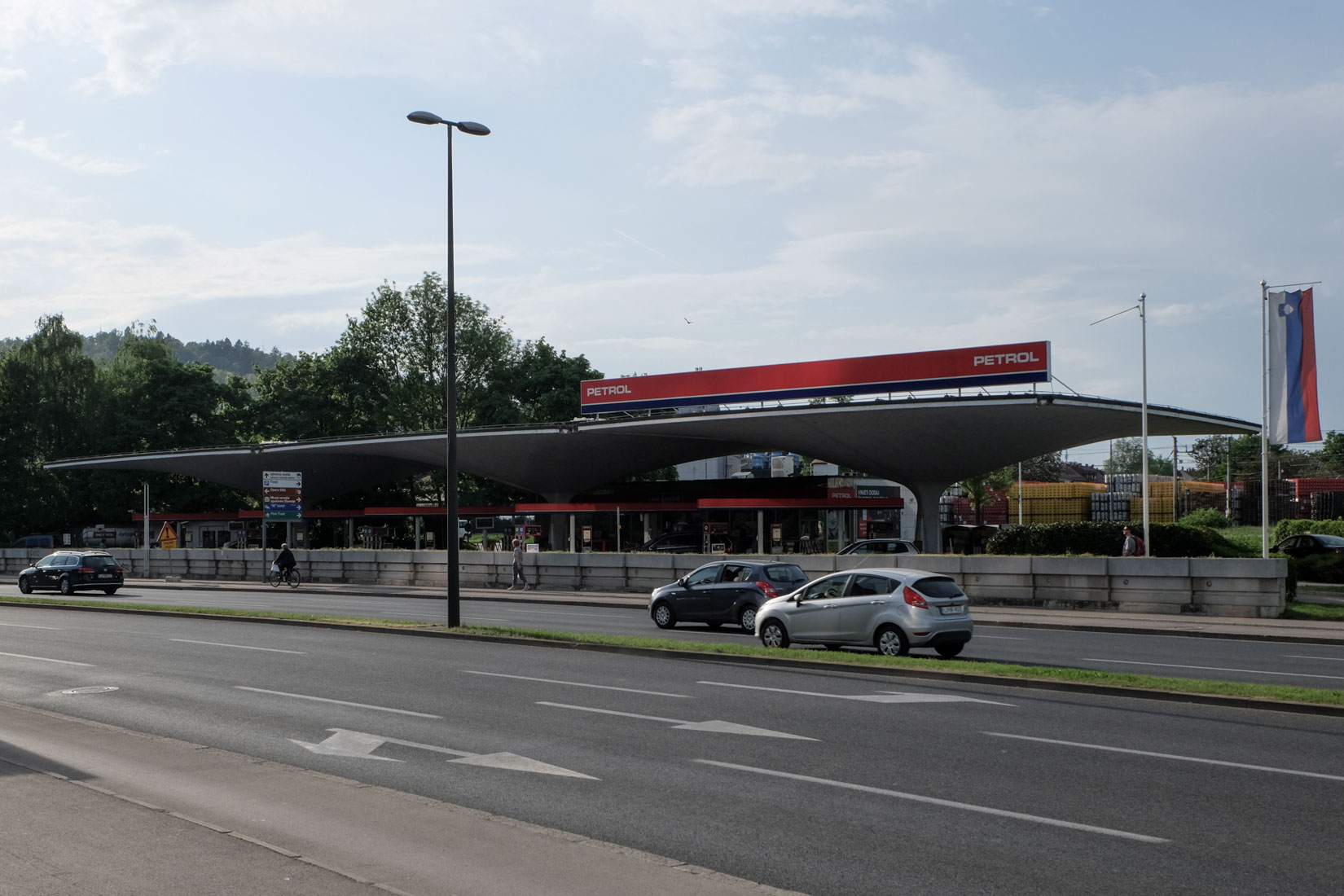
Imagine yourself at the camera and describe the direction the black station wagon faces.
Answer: facing away from the viewer and to the left of the viewer

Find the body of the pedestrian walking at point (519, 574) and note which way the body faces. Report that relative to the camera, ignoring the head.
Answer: to the viewer's left

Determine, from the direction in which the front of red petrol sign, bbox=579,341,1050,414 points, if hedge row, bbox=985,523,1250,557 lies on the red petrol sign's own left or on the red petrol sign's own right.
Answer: on the red petrol sign's own left

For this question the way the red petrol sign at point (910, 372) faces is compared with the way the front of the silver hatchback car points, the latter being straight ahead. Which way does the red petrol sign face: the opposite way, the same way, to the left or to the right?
to the left

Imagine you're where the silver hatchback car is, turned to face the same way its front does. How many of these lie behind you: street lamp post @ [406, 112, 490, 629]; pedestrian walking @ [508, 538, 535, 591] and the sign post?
0

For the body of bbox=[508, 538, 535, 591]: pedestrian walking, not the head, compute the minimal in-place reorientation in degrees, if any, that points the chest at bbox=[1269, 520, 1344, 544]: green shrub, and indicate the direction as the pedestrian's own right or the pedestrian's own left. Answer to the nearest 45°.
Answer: approximately 180°

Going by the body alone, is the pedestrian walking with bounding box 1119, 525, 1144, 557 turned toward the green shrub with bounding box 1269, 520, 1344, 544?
no

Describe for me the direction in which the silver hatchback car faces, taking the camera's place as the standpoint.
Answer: facing away from the viewer and to the left of the viewer

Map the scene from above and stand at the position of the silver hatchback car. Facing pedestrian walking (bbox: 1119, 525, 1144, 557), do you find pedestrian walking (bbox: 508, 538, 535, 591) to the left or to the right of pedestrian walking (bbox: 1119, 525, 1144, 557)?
left

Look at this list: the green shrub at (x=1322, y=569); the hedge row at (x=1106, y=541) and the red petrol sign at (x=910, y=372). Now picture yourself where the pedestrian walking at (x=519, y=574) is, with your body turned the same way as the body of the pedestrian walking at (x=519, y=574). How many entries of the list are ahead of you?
0

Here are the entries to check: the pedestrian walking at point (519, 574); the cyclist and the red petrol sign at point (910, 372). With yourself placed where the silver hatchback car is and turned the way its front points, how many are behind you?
0

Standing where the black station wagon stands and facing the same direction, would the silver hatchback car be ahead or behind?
behind
